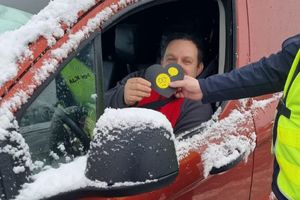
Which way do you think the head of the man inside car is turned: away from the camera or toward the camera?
toward the camera

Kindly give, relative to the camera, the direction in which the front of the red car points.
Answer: facing the viewer and to the left of the viewer
